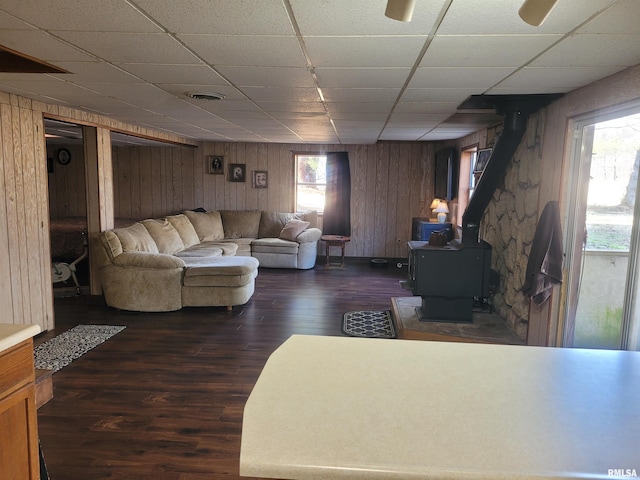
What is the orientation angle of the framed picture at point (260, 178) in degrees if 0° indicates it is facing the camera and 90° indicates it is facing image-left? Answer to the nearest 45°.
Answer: approximately 0°

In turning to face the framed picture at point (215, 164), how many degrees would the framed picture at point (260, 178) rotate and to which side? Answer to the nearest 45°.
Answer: approximately 90° to its right

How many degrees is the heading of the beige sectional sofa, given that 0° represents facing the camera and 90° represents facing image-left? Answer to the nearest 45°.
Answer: approximately 315°

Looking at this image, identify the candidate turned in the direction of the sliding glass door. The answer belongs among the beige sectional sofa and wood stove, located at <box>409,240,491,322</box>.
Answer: the beige sectional sofa

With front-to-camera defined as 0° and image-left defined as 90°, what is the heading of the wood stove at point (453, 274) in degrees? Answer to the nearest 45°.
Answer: approximately 90°

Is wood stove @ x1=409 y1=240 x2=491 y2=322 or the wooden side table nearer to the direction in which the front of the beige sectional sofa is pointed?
the wood stove

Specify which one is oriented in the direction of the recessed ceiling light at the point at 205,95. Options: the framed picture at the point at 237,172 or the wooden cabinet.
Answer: the framed picture

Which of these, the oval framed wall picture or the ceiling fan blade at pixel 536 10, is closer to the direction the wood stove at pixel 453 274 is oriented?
the oval framed wall picture

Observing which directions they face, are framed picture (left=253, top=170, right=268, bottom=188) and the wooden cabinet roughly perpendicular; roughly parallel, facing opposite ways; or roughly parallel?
roughly perpendicular
